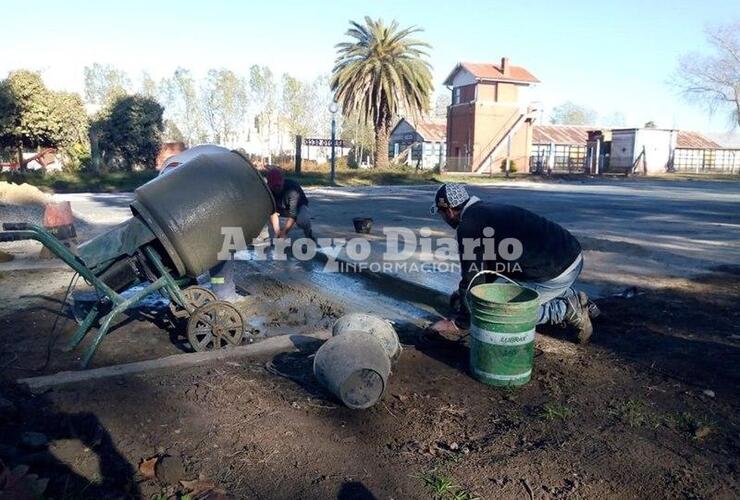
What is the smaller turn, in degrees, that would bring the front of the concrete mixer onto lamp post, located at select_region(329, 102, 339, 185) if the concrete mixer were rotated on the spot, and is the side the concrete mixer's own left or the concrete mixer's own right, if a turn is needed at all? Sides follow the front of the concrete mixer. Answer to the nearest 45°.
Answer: approximately 90° to the concrete mixer's own left

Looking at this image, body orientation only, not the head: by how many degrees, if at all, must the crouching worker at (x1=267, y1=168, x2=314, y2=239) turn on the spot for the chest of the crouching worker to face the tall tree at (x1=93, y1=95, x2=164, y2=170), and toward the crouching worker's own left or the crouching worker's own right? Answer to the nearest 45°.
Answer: approximately 135° to the crouching worker's own right

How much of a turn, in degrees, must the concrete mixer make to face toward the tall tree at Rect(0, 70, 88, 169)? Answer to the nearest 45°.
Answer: approximately 90° to its left

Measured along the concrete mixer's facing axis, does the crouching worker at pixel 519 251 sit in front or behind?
in front

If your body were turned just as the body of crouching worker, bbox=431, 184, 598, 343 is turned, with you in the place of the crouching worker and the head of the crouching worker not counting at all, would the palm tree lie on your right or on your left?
on your right

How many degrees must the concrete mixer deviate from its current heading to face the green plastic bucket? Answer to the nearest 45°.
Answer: approximately 45° to its right

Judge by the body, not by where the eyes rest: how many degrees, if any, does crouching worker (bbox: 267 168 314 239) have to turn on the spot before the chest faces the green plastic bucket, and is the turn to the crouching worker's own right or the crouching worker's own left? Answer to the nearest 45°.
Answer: approximately 45° to the crouching worker's own left

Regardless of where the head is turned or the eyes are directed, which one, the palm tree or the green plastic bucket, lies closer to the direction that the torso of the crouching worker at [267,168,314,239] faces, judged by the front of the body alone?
the green plastic bucket

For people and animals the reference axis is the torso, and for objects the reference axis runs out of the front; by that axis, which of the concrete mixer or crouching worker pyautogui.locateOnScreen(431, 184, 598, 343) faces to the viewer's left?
the crouching worker

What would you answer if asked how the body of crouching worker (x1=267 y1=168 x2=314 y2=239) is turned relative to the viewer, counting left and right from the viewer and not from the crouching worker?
facing the viewer and to the left of the viewer

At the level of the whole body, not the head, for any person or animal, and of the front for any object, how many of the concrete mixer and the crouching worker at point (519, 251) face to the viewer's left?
1

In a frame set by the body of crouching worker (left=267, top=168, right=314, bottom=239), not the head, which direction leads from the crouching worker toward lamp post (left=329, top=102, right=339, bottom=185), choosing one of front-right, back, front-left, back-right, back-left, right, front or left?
back-right

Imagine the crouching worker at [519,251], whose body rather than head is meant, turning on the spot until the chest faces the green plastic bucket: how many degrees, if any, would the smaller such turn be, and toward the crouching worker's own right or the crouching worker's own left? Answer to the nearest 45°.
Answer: approximately 90° to the crouching worker's own left

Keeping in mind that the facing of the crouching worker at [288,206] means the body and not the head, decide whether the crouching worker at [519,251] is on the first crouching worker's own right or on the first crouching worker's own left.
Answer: on the first crouching worker's own left

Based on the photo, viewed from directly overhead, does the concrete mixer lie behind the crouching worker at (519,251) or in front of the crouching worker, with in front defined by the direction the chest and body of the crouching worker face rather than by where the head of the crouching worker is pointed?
in front

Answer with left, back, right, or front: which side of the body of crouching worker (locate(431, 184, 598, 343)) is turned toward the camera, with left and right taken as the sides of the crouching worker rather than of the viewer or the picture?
left

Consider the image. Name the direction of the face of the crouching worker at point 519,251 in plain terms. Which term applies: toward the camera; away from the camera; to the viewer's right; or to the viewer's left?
to the viewer's left

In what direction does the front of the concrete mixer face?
to the viewer's right

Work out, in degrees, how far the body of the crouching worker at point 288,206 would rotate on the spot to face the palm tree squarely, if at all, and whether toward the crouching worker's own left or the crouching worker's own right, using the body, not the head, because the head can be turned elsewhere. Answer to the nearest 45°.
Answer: approximately 135° to the crouching worker's own right
